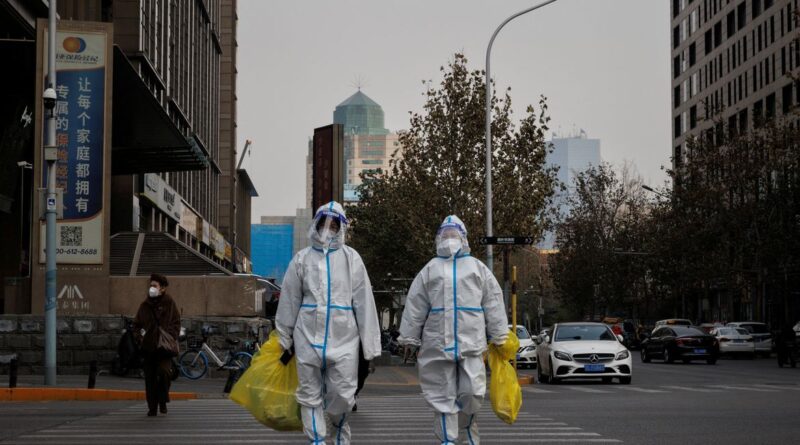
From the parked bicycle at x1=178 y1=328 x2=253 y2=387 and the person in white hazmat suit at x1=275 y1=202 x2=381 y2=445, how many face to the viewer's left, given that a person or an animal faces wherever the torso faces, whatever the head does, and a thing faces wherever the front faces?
1

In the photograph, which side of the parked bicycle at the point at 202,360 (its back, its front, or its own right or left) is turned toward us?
left

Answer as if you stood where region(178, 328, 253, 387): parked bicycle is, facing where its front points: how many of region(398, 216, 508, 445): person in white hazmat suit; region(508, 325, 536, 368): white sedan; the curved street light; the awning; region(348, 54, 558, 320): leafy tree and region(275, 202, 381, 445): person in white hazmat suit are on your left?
2

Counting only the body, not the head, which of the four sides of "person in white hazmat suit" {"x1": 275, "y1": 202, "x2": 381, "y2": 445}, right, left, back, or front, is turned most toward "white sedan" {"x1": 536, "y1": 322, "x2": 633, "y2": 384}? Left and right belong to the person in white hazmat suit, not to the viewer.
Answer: back

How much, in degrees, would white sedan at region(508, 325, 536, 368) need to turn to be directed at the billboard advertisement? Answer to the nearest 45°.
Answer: approximately 45° to its right

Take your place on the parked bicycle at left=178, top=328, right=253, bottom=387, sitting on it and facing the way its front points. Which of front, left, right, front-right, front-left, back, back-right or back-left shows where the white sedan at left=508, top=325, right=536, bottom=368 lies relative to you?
back-right

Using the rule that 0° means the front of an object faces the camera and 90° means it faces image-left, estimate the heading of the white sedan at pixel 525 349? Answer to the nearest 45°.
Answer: approximately 0°

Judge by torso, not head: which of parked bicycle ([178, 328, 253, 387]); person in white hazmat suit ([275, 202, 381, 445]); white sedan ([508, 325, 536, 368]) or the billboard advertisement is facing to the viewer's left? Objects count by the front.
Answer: the parked bicycle

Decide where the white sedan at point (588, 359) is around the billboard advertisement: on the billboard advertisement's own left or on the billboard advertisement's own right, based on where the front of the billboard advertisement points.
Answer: on the billboard advertisement's own left

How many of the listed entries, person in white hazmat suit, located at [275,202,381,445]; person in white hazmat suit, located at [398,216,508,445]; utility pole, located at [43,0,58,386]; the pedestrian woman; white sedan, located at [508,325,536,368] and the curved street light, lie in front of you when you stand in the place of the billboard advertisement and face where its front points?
4

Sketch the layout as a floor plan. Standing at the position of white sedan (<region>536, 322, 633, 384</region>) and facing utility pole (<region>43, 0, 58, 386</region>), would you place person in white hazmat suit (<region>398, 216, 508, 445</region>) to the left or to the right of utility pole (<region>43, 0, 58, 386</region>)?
left

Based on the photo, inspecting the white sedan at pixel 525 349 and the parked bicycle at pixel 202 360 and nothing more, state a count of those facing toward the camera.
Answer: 1

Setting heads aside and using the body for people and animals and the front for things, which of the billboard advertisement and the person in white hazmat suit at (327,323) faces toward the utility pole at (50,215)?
the billboard advertisement
